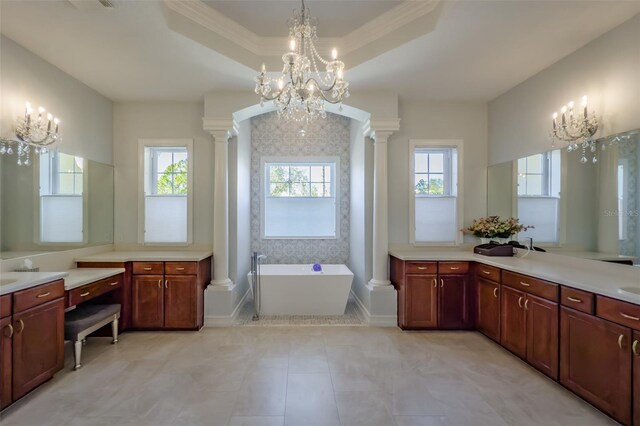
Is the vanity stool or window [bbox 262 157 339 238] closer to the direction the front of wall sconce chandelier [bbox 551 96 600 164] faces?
the vanity stool

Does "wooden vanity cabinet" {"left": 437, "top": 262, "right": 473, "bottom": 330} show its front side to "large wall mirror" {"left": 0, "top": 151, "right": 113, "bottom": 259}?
no

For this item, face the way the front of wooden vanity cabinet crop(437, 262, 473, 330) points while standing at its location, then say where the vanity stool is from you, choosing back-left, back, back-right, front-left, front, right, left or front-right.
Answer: front-right

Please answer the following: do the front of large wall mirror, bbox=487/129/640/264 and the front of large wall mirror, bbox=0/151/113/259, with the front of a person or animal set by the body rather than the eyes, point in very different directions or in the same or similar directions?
very different directions

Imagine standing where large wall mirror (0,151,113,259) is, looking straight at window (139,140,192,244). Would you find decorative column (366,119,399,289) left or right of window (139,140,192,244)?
right

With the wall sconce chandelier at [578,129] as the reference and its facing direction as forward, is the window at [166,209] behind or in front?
in front

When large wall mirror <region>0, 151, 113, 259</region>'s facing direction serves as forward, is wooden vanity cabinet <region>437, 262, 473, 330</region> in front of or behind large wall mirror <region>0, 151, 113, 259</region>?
in front

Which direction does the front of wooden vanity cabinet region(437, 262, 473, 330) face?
toward the camera

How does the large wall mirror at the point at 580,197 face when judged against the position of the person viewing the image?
facing the viewer and to the left of the viewer

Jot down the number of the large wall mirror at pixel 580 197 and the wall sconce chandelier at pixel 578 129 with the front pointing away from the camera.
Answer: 0

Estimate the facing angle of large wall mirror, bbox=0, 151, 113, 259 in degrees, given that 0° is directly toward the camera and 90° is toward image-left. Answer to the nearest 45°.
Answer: approximately 315°

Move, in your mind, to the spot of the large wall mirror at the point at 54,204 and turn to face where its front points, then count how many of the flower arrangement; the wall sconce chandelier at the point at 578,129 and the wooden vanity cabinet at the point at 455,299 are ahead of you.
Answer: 3

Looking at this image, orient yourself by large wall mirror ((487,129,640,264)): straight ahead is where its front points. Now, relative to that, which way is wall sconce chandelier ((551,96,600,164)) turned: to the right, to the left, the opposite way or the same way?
the same way

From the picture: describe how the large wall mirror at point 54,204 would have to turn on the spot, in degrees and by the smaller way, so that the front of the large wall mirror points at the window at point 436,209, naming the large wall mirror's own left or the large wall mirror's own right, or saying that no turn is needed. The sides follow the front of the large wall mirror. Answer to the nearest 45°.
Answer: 0° — it already faces it

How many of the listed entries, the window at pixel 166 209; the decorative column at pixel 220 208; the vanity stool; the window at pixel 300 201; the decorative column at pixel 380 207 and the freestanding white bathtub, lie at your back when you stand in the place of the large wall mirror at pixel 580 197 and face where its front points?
0

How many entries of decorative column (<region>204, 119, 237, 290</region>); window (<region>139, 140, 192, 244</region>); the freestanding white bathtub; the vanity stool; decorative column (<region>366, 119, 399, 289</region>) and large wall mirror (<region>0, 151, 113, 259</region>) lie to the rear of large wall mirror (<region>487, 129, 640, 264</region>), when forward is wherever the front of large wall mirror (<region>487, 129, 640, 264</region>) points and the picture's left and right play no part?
0

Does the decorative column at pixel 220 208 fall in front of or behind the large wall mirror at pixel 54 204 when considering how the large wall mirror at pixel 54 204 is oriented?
in front
